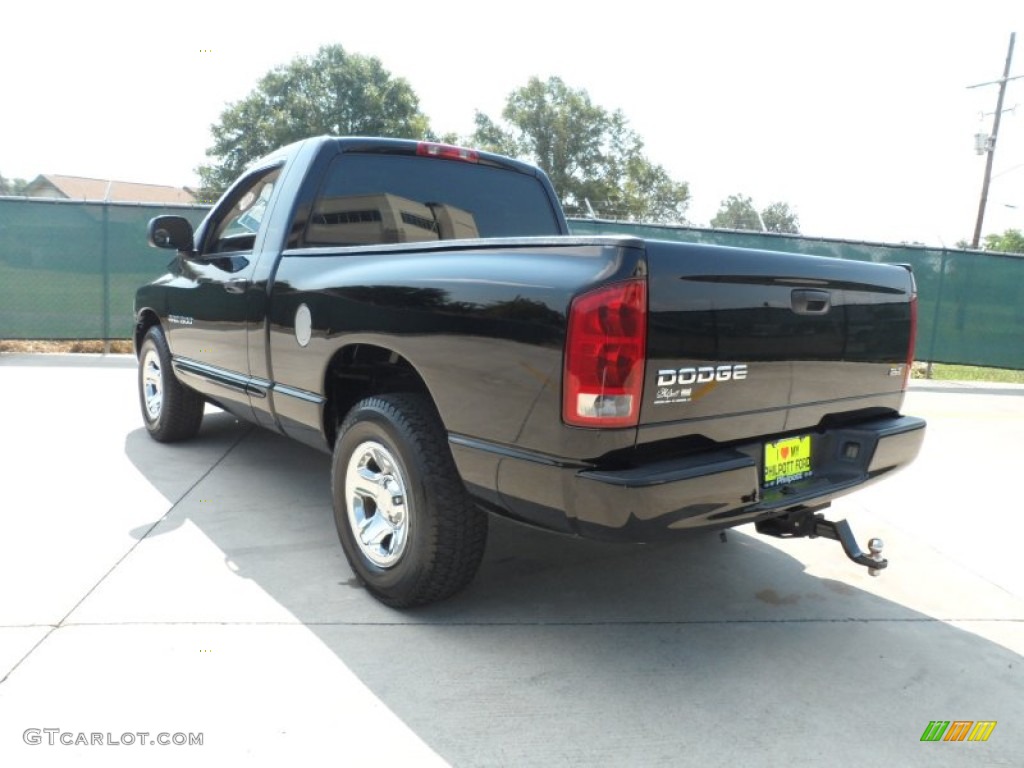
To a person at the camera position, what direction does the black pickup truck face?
facing away from the viewer and to the left of the viewer

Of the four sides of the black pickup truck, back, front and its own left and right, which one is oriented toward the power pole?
right

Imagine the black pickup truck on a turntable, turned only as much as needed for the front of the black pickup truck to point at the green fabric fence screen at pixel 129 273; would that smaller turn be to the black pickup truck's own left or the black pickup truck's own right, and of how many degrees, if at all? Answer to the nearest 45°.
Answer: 0° — it already faces it

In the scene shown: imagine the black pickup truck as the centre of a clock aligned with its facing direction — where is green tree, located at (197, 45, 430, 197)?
The green tree is roughly at 1 o'clock from the black pickup truck.

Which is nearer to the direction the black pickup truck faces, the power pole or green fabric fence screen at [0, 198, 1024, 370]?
the green fabric fence screen
